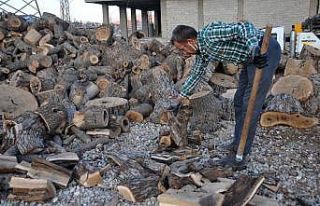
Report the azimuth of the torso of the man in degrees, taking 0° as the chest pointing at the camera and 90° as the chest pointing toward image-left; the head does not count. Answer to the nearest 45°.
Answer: approximately 90°

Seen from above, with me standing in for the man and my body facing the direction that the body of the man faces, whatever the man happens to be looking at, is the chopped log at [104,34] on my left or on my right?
on my right

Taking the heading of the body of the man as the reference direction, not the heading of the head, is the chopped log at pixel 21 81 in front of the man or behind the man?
in front

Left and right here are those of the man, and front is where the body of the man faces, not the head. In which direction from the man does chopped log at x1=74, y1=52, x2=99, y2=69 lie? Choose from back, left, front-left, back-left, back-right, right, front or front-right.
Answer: front-right

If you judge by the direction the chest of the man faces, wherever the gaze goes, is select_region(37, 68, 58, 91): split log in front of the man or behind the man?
in front

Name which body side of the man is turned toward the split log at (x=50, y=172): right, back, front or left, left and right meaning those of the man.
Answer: front

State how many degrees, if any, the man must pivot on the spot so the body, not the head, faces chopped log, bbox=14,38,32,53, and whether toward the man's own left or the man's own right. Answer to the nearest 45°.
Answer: approximately 45° to the man's own right
